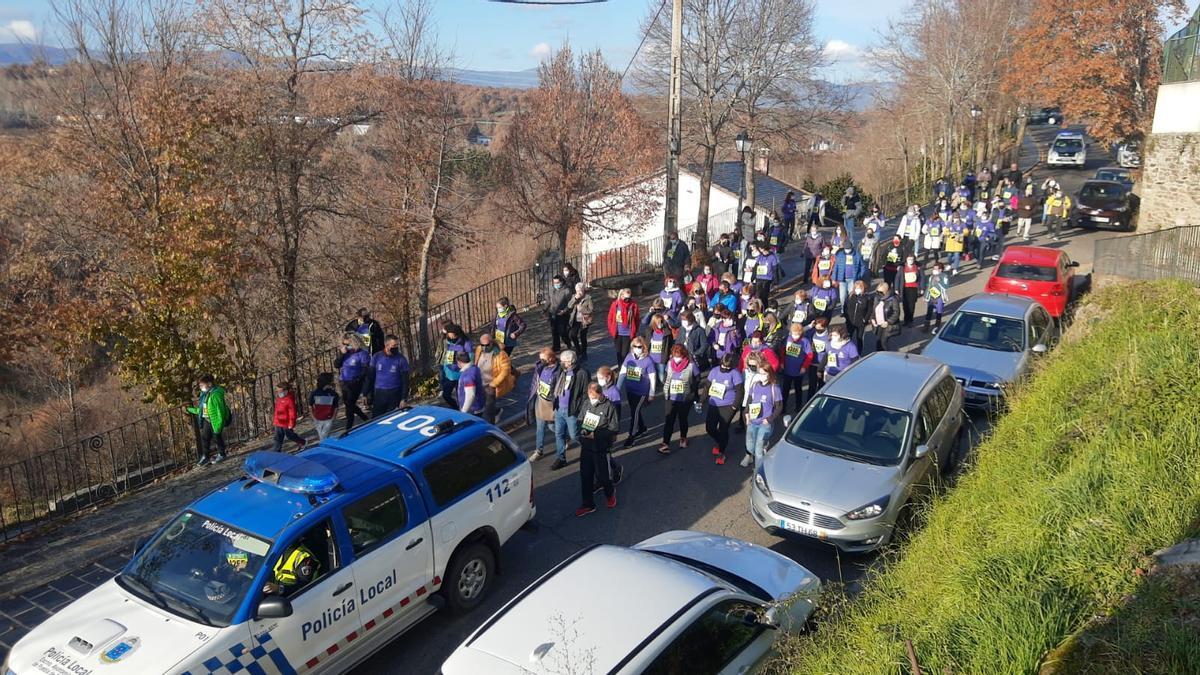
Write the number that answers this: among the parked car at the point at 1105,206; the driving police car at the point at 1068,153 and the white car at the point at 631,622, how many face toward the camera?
2

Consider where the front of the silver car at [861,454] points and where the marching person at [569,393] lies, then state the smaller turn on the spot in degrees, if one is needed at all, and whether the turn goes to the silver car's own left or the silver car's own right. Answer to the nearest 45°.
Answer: approximately 45° to the silver car's own right

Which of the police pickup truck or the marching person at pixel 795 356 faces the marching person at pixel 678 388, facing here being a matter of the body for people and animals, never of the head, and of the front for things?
the marching person at pixel 795 356

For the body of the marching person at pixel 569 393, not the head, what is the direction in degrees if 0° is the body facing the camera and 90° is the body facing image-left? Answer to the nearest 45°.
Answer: approximately 45°

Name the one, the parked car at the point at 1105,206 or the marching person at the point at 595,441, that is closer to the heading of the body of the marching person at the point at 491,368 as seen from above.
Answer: the marching person

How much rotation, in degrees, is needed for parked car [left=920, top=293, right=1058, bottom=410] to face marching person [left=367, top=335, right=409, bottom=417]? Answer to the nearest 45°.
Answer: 0° — it already faces them

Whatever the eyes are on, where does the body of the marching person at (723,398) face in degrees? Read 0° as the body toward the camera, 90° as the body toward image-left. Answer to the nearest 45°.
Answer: approximately 45°

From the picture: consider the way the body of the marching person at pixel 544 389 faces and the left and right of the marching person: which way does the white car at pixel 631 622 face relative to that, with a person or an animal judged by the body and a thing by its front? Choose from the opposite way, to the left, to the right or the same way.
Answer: the opposite way

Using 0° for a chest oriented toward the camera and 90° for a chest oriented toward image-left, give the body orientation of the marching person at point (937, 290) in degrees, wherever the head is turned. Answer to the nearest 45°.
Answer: approximately 45°

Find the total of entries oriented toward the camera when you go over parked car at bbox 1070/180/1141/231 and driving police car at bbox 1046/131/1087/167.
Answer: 2

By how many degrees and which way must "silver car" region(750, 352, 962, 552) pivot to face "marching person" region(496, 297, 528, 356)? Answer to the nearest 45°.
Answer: approximately 90° to its right

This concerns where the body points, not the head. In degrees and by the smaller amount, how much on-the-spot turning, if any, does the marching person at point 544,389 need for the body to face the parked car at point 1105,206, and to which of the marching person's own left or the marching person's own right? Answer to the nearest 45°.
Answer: approximately 180°
